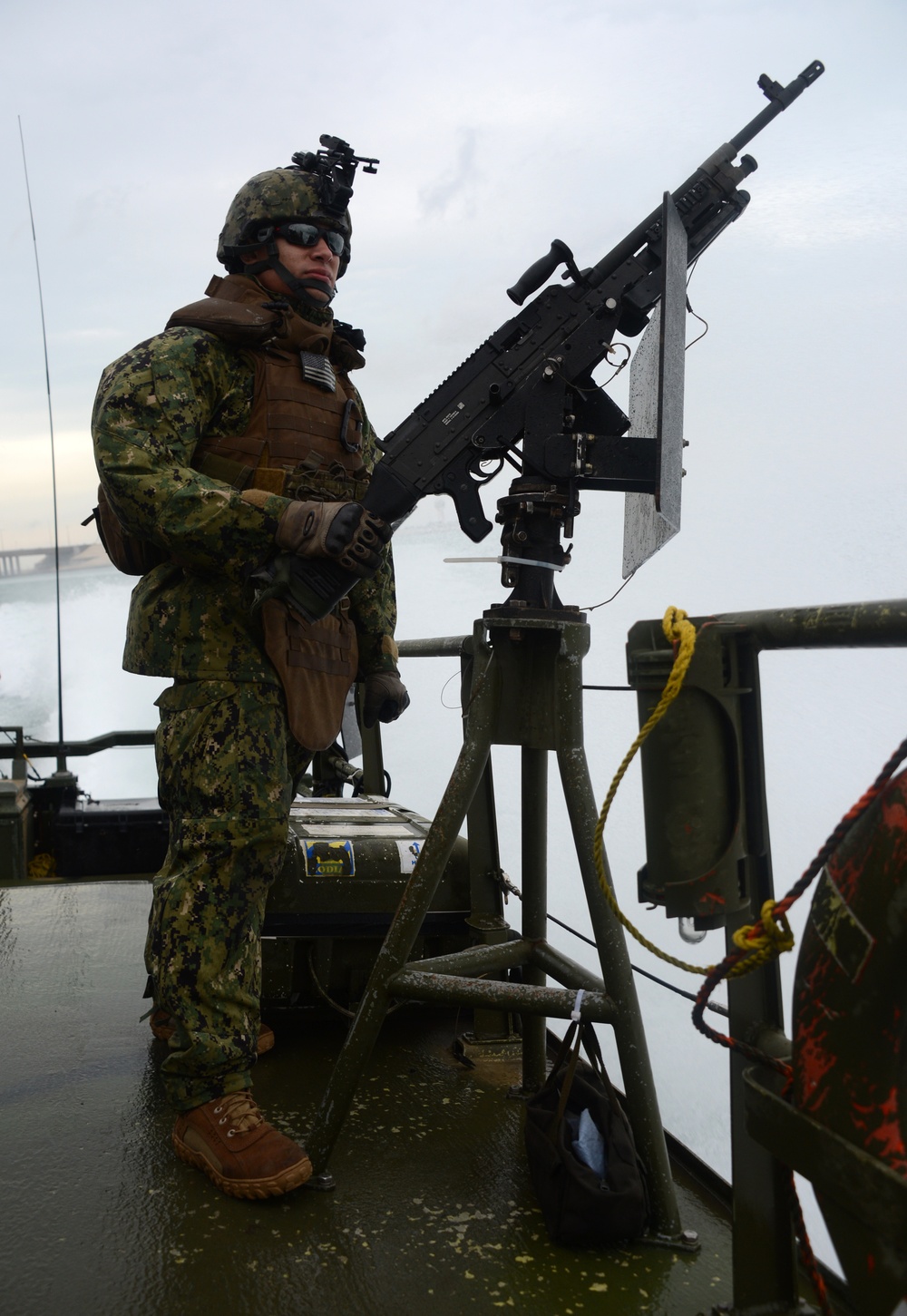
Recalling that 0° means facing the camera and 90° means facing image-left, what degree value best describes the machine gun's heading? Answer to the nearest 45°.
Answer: approximately 270°

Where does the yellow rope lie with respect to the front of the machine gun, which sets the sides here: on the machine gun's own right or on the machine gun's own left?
on the machine gun's own right

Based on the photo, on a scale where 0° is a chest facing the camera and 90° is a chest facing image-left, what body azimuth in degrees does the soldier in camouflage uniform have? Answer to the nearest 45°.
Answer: approximately 315°
